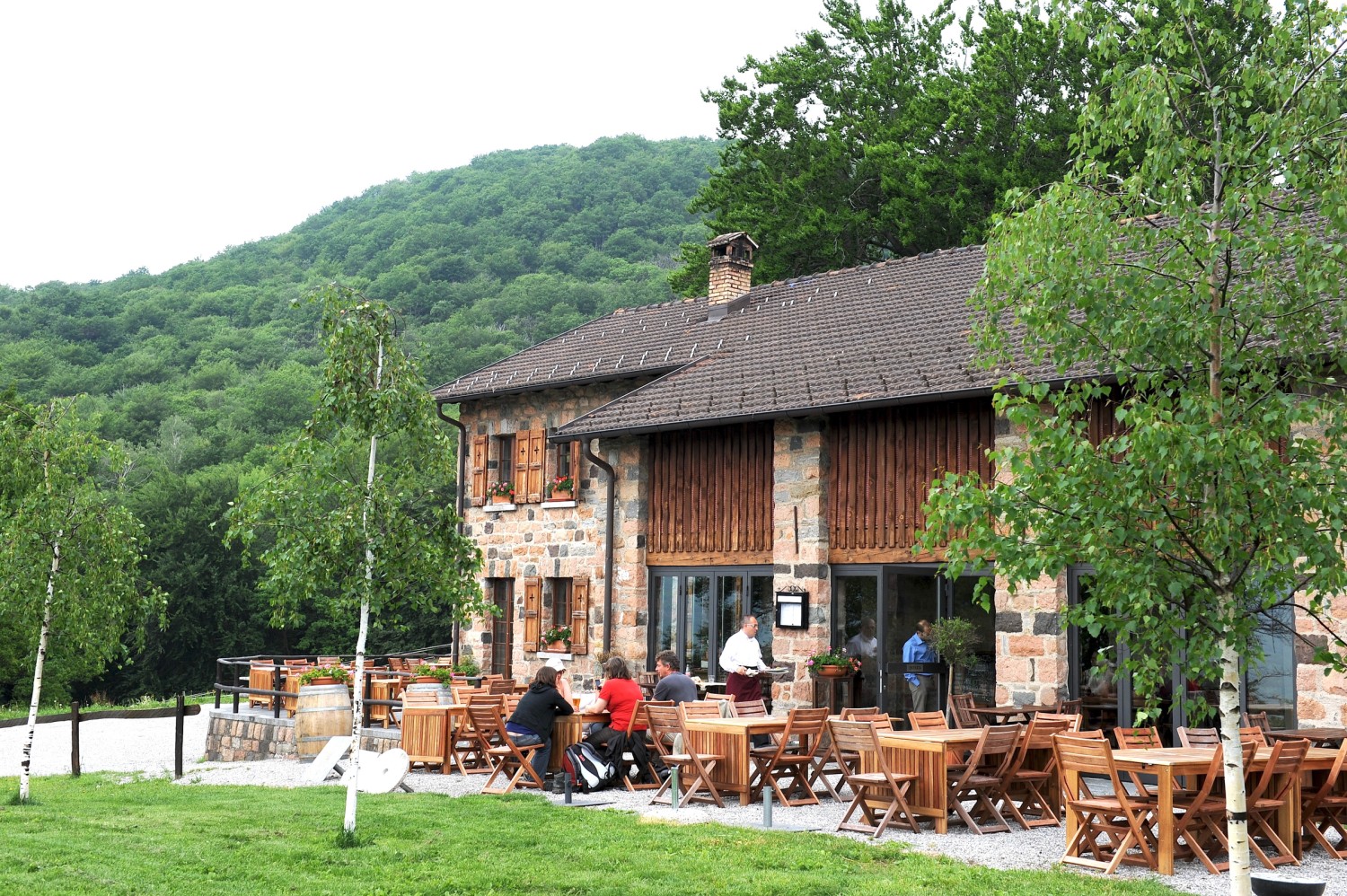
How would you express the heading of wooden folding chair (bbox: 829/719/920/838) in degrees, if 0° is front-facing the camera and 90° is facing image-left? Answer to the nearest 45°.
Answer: approximately 225°

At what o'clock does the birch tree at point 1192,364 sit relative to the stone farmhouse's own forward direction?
The birch tree is roughly at 10 o'clock from the stone farmhouse.

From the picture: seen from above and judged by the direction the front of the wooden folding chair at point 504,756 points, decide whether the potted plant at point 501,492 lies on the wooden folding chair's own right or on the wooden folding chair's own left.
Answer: on the wooden folding chair's own left
